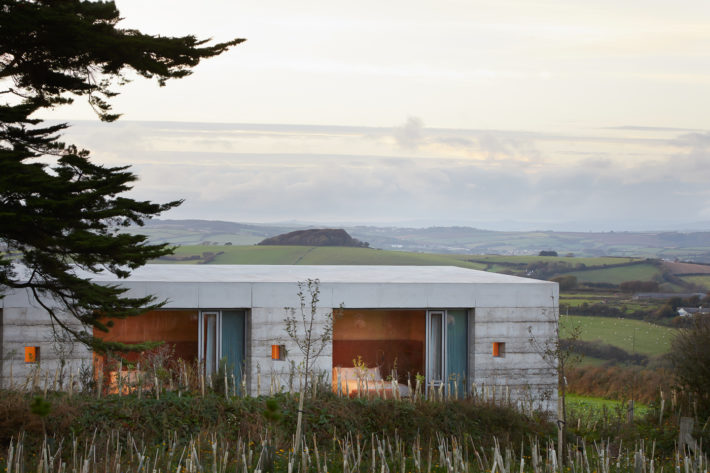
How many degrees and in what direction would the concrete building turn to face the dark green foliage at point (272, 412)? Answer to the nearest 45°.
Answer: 0° — it already faces it

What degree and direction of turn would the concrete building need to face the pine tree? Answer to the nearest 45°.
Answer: approximately 45° to its right

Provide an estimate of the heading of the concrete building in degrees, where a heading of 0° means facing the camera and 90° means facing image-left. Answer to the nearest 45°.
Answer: approximately 0°

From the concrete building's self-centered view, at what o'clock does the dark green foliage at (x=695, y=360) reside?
The dark green foliage is roughly at 10 o'clock from the concrete building.

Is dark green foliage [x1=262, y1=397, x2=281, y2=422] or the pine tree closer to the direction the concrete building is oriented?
the dark green foliage
